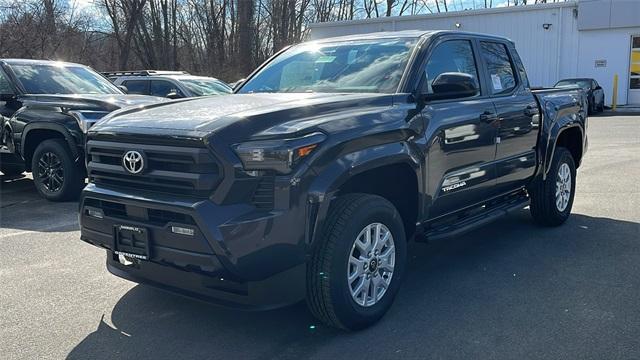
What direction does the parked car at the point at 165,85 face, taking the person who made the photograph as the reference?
facing the viewer and to the right of the viewer

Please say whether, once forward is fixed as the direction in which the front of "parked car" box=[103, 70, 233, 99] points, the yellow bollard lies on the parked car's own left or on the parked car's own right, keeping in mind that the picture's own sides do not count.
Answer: on the parked car's own left

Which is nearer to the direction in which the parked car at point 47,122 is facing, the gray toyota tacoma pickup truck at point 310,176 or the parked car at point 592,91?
the gray toyota tacoma pickup truck

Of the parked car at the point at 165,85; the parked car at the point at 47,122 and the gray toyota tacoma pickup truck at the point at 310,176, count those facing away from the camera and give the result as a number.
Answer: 0

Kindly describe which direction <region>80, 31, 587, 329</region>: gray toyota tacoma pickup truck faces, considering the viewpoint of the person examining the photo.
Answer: facing the viewer and to the left of the viewer

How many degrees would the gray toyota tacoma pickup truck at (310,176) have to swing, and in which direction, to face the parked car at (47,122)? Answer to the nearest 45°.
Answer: approximately 90° to its right

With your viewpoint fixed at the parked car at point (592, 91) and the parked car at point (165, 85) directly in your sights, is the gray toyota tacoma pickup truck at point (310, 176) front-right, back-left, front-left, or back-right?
front-left

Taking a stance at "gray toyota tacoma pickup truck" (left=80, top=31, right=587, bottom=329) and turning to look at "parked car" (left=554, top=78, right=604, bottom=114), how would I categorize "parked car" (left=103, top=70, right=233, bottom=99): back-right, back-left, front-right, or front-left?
front-left

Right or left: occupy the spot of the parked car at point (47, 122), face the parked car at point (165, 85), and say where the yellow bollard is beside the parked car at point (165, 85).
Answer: right

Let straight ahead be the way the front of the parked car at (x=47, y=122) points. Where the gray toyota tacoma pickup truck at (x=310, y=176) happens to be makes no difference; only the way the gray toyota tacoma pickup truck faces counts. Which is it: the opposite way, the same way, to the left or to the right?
to the right

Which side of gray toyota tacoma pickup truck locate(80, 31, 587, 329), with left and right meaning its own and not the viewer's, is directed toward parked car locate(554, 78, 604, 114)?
back

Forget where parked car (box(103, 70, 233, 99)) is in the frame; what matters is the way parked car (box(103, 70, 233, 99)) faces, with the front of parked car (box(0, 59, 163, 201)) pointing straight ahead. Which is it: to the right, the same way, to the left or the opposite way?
the same way

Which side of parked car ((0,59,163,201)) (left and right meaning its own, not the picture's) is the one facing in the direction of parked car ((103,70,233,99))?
left
